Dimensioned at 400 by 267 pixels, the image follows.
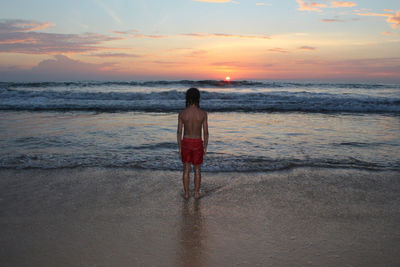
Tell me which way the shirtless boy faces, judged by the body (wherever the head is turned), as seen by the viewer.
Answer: away from the camera
